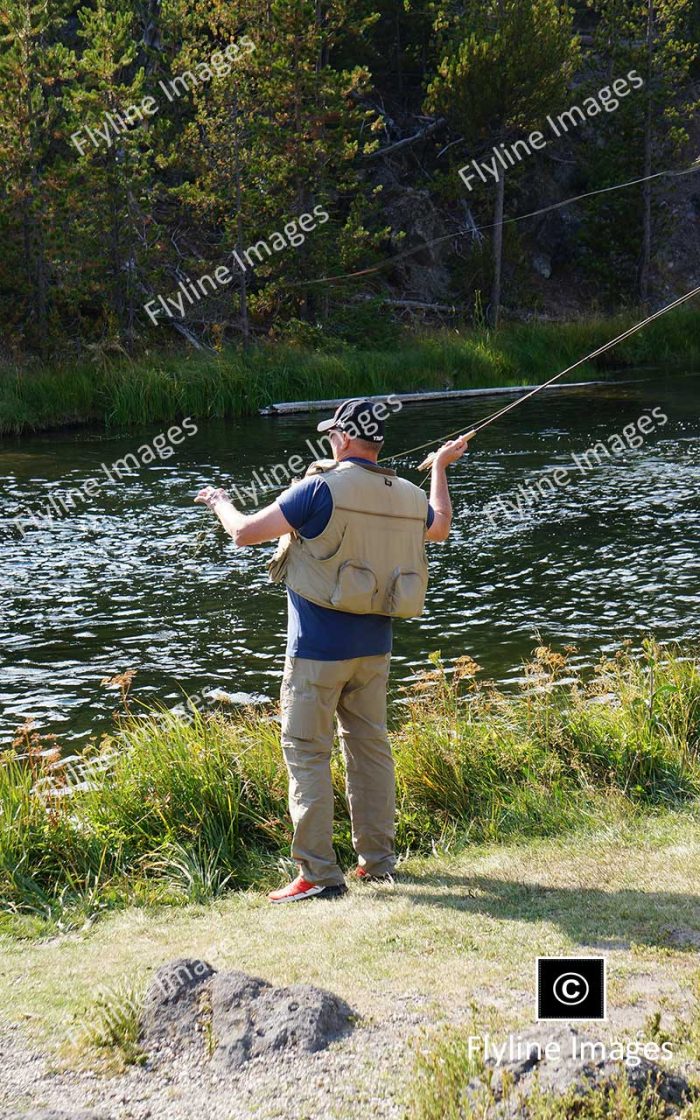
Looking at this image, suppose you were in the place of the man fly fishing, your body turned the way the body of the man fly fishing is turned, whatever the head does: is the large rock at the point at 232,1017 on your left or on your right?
on your left

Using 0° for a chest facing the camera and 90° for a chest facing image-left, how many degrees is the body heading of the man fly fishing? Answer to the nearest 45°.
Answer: approximately 135°

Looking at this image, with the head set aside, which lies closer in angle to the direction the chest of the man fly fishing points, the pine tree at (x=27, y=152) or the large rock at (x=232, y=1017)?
the pine tree

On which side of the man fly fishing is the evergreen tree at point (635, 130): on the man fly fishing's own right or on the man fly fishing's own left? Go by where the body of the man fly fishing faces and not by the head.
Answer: on the man fly fishing's own right

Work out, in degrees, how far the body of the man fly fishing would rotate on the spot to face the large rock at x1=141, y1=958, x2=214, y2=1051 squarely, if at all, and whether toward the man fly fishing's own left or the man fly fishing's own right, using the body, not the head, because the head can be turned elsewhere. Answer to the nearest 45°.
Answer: approximately 90° to the man fly fishing's own left

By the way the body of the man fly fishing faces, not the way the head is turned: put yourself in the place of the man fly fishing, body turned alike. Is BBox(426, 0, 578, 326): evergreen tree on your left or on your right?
on your right
